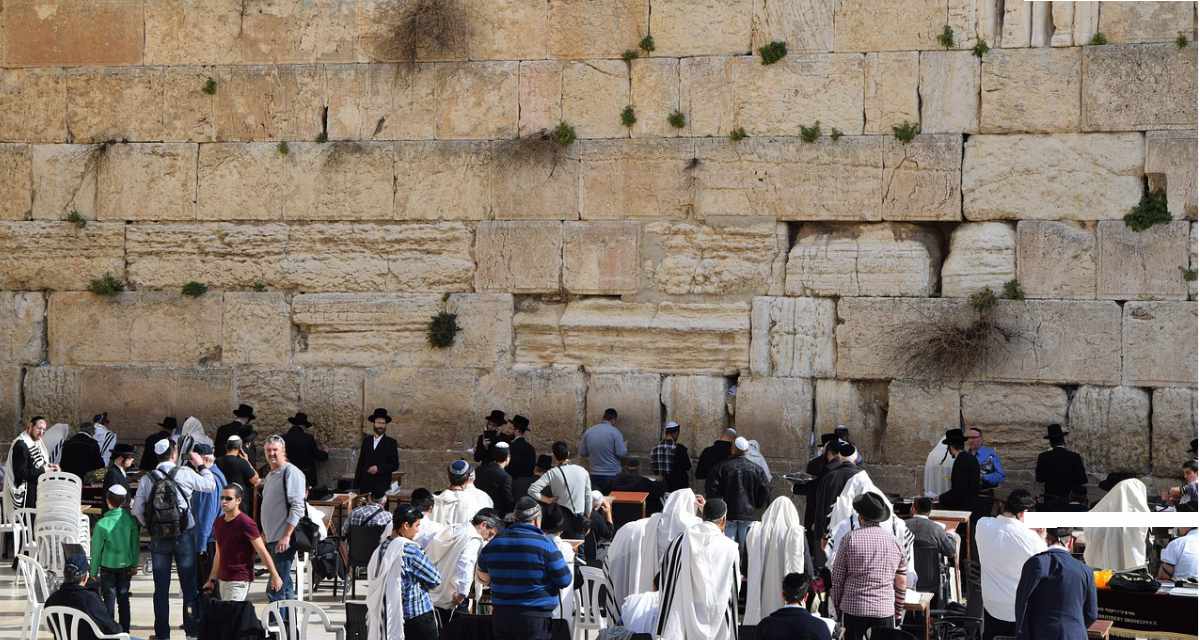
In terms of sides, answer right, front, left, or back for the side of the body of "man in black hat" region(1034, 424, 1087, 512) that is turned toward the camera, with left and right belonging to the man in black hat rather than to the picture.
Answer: back

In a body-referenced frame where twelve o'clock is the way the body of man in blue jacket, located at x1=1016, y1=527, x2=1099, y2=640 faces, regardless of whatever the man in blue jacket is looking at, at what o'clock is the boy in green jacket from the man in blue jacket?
The boy in green jacket is roughly at 9 o'clock from the man in blue jacket.

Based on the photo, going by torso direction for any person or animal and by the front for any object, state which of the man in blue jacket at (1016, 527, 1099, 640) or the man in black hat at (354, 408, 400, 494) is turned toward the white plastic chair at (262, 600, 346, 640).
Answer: the man in black hat

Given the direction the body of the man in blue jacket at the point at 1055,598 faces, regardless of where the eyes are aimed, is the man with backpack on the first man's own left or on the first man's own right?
on the first man's own left

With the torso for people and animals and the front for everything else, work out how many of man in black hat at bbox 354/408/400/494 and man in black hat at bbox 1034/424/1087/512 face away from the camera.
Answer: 1
